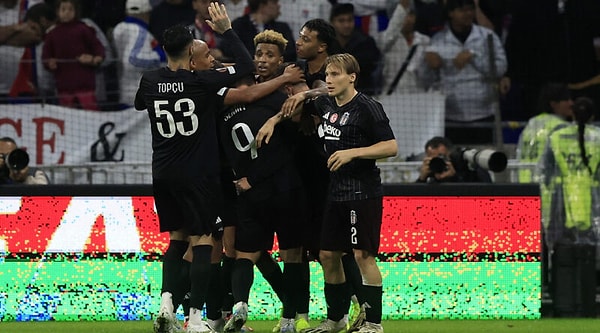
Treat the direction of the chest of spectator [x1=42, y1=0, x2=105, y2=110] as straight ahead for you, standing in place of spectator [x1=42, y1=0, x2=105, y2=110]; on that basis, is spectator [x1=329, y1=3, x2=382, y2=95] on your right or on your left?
on your left

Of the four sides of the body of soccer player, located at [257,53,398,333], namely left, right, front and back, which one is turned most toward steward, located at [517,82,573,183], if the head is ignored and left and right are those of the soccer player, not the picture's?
back

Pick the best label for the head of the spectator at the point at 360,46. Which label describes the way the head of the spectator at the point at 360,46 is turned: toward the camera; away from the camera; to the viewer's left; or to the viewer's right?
toward the camera

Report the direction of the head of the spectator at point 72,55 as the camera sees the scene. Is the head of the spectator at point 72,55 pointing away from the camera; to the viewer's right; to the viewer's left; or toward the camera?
toward the camera

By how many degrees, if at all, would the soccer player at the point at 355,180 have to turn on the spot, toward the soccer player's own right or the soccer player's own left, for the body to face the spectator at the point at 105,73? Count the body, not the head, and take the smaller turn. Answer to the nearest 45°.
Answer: approximately 90° to the soccer player's own right

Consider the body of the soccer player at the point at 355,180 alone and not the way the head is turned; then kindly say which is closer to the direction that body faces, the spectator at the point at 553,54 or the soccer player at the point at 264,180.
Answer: the soccer player

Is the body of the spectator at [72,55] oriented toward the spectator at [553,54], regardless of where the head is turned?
no

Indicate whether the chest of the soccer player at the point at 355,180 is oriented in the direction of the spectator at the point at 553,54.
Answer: no

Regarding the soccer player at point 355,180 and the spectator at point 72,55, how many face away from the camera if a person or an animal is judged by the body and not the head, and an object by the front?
0

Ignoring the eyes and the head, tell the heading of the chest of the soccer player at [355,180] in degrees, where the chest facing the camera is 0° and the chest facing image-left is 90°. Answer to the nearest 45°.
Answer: approximately 45°

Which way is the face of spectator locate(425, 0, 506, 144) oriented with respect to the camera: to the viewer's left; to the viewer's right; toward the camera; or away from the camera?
toward the camera

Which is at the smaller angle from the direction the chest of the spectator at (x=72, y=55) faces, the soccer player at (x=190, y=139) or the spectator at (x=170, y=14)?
the soccer player

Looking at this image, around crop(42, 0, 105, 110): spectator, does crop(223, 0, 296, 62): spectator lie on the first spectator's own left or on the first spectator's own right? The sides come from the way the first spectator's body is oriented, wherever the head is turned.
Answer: on the first spectator's own left

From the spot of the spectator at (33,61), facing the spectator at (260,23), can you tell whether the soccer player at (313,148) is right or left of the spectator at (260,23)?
right

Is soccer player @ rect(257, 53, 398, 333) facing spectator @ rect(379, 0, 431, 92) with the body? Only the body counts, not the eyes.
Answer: no

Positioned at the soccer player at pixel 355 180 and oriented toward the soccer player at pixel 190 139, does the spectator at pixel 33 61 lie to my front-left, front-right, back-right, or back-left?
front-right

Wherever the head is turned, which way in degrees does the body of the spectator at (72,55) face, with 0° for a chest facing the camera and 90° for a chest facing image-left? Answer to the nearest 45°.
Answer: approximately 0°

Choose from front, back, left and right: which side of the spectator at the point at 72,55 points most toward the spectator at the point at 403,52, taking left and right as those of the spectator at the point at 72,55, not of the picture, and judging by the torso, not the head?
left
